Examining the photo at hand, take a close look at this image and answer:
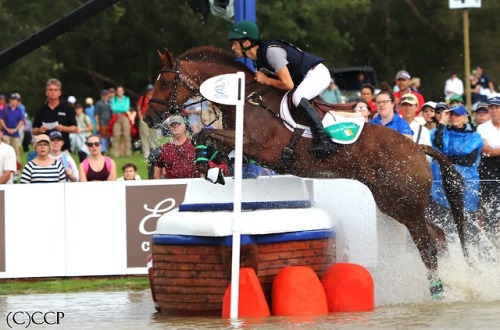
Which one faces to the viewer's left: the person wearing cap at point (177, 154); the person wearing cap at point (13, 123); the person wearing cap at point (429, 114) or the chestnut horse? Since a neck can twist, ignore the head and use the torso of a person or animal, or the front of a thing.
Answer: the chestnut horse

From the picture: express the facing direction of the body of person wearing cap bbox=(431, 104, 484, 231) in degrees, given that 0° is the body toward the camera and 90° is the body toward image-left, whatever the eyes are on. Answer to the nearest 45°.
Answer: approximately 45°

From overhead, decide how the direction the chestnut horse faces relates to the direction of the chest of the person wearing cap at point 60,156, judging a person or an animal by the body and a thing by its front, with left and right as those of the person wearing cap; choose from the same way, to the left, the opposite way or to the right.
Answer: to the right

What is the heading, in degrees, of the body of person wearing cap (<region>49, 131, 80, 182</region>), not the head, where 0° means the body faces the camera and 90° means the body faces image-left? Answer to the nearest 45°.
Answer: approximately 0°

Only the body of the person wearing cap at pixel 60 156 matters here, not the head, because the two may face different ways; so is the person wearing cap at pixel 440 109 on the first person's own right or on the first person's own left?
on the first person's own left

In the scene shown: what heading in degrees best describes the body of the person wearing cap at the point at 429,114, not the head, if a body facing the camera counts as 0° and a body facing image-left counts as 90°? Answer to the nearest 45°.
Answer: approximately 0°

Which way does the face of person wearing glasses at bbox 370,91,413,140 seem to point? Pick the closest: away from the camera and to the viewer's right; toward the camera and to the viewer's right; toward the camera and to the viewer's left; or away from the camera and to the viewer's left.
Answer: toward the camera and to the viewer's left

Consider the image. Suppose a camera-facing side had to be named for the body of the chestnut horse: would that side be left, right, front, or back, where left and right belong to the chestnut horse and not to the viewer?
left

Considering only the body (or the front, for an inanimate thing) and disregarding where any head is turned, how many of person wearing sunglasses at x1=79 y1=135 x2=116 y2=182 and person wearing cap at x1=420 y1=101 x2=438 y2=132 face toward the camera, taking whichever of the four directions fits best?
2
